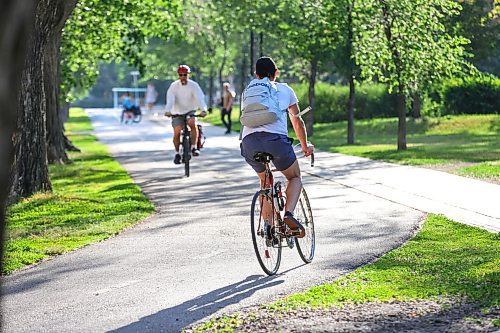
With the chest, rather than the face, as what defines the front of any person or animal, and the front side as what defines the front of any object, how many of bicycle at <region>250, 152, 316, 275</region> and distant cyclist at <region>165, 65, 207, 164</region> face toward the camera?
1

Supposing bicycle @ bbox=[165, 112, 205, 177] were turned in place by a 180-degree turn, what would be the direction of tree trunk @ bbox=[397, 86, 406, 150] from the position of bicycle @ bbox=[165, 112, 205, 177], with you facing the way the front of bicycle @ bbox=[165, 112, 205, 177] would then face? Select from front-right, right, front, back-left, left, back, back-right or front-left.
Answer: front-right

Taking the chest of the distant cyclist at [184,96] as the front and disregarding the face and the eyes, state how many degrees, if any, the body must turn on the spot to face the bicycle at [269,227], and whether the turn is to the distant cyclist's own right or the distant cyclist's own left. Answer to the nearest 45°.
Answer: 0° — they already face it

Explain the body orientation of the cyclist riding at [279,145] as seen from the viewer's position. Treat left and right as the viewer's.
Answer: facing away from the viewer and to the right of the viewer

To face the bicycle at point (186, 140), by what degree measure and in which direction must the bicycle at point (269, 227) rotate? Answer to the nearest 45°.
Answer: approximately 45° to its left

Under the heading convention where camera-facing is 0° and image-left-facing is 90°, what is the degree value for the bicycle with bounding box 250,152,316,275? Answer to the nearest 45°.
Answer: approximately 225°
